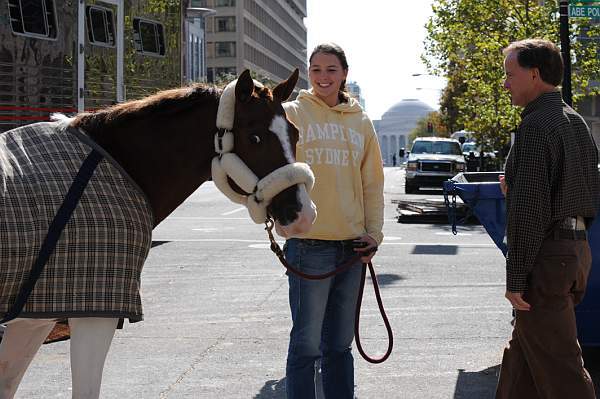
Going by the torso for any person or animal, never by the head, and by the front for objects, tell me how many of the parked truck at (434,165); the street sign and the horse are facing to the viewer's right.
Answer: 1

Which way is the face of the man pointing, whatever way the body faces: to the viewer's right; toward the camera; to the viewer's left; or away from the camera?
to the viewer's left

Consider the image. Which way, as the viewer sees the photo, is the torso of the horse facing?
to the viewer's right

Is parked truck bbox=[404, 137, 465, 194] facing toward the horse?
yes

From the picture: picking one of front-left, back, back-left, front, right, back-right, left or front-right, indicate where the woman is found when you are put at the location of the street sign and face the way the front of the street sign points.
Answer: front

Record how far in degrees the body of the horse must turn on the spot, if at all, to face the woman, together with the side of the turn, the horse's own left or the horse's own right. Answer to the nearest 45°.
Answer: approximately 45° to the horse's own left

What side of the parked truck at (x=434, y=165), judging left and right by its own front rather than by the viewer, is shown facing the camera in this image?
front

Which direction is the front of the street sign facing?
toward the camera

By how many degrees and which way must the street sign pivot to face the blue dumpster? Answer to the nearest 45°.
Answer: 0° — it already faces it

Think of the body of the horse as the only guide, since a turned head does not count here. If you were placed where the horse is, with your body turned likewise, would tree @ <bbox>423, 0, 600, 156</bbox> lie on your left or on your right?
on your left
